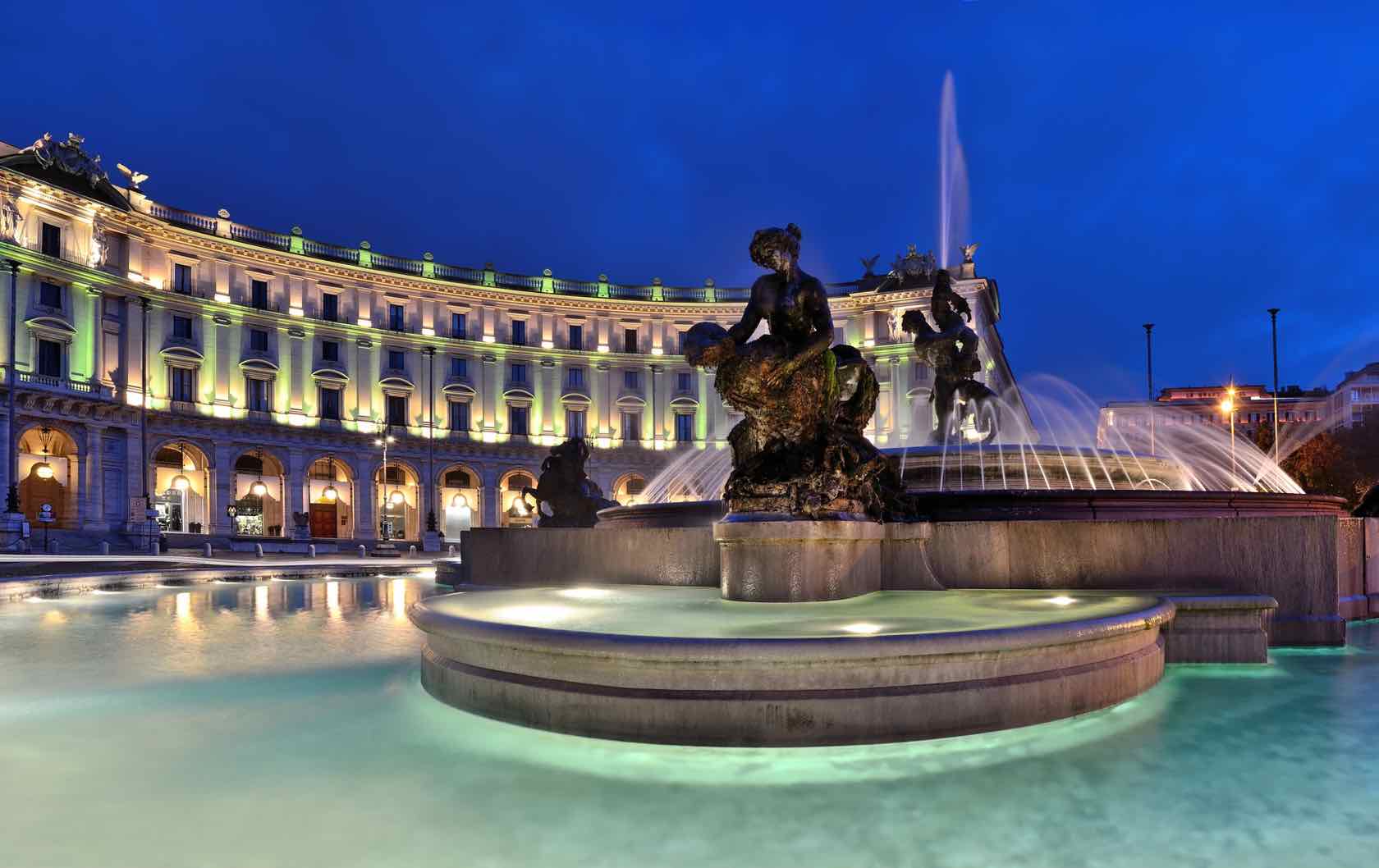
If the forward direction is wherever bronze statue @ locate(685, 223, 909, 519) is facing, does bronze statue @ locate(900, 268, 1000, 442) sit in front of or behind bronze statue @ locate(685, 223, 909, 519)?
behind

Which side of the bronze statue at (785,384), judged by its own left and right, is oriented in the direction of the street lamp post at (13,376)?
right
